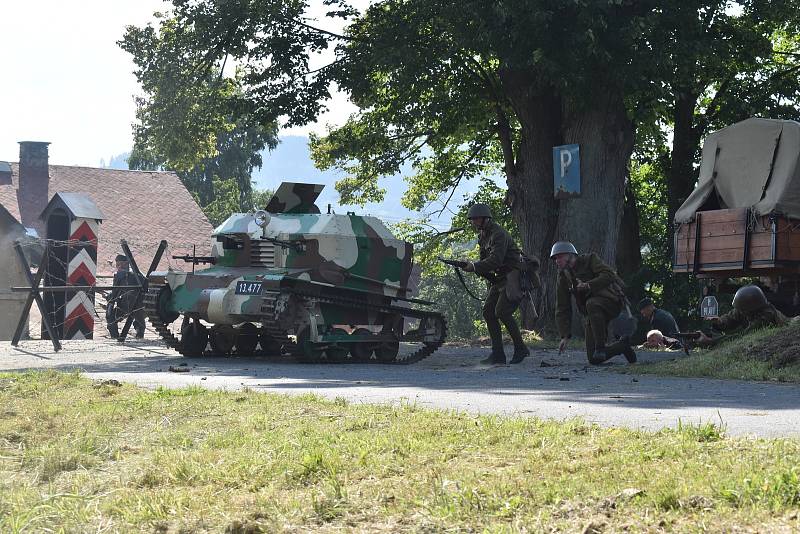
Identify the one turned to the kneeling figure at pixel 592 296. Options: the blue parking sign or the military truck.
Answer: the blue parking sign

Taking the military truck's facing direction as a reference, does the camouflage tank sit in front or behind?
behind

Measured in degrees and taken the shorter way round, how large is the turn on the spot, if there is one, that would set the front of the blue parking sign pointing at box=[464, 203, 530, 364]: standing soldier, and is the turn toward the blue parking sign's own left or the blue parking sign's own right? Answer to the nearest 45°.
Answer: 0° — it already faces them

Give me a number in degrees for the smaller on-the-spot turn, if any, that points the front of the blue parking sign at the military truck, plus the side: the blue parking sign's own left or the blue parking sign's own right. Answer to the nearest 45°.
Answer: approximately 45° to the blue parking sign's own left

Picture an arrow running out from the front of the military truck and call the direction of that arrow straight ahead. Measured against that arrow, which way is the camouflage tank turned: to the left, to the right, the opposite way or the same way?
the opposite way

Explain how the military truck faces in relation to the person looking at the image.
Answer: facing away from the viewer and to the right of the viewer

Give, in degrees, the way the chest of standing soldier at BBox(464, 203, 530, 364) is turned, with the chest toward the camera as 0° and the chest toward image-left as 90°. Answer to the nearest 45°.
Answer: approximately 90°

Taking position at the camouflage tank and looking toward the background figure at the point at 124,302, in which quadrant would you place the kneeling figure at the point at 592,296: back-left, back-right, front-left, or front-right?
back-right

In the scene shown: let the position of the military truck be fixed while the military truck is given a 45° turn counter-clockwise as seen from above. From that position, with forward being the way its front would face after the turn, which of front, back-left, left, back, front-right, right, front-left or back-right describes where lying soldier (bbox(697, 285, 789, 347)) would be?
back

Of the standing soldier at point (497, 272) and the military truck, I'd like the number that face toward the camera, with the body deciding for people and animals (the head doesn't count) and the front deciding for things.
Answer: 0

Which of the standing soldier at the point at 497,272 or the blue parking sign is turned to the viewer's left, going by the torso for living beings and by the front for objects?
the standing soldier

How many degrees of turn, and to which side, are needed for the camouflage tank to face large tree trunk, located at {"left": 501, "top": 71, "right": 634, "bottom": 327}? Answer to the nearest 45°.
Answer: approximately 180°

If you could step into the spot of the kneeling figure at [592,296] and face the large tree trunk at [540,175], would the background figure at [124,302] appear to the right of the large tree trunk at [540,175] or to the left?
left

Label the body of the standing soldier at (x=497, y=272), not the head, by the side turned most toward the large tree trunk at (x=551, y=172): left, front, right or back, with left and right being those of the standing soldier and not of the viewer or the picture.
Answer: right
